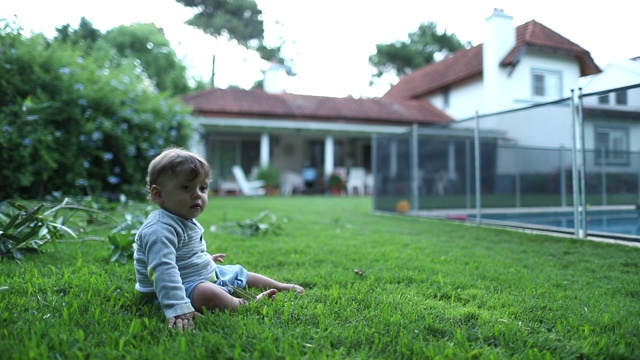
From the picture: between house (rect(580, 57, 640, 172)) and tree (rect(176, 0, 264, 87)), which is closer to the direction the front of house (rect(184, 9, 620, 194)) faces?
the house

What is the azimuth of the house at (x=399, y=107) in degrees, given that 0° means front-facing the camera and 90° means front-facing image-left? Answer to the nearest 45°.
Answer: approximately 0°

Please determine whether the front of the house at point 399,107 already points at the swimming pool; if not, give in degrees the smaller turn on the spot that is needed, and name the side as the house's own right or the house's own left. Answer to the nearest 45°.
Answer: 0° — it already faces it

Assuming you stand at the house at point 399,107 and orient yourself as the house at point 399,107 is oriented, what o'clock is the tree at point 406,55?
The tree is roughly at 6 o'clock from the house.
